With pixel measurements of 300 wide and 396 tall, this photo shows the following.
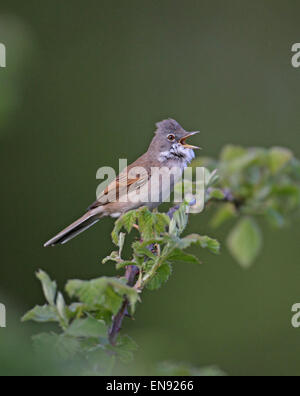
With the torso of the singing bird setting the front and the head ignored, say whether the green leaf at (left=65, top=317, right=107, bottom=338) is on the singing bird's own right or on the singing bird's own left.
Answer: on the singing bird's own right

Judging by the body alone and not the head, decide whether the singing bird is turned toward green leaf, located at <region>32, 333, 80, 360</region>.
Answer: no

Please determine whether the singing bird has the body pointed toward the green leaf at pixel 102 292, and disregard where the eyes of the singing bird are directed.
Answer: no

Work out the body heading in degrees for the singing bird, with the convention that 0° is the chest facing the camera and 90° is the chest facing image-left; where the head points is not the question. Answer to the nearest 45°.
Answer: approximately 270°

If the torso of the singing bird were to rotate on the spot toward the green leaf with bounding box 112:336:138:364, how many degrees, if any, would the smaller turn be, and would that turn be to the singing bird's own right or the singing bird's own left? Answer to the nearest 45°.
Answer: approximately 90° to the singing bird's own right

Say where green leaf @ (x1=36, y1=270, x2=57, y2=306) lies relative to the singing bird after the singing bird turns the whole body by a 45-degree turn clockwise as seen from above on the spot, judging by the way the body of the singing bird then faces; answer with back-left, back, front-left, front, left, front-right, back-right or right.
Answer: back-right

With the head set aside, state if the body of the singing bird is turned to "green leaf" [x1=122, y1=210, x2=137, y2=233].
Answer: no
